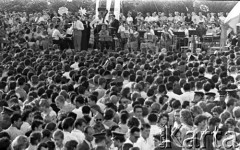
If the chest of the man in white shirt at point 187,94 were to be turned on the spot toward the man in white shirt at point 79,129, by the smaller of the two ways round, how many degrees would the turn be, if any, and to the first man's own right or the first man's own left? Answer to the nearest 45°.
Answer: approximately 135° to the first man's own left

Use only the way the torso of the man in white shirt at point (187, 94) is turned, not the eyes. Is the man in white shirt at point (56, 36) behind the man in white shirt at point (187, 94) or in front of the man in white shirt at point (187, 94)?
in front

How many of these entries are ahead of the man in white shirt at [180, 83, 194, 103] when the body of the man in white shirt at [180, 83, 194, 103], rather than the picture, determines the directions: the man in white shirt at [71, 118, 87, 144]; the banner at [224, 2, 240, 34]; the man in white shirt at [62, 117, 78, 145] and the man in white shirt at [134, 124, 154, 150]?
1

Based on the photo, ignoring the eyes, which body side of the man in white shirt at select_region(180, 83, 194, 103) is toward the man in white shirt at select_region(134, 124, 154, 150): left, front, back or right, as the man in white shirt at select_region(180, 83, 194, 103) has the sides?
back

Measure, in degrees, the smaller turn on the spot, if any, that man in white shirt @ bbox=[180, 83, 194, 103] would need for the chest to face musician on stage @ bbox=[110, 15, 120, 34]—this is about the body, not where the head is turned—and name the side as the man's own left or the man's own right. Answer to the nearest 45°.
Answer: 0° — they already face them

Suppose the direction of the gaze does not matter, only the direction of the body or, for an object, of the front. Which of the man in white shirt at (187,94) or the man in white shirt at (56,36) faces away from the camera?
the man in white shirt at (187,94)

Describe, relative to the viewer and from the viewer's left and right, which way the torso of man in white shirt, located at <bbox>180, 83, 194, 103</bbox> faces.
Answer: facing away from the viewer

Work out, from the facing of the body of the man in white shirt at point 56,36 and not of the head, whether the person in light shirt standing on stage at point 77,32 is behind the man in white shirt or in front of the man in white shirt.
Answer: in front

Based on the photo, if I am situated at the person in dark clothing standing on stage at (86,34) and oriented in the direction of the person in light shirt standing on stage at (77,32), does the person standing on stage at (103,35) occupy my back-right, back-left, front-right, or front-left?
back-left

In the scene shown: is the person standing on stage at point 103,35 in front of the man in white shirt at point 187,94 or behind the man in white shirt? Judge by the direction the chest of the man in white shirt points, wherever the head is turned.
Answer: in front
